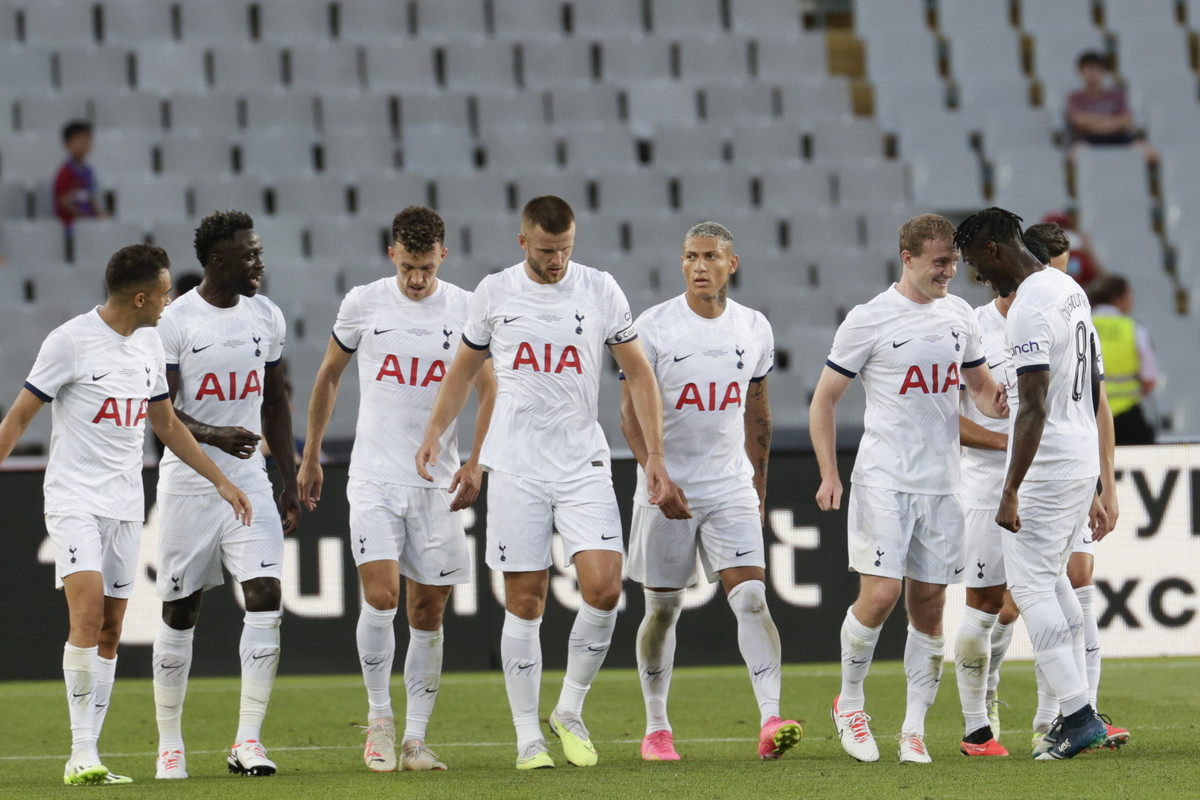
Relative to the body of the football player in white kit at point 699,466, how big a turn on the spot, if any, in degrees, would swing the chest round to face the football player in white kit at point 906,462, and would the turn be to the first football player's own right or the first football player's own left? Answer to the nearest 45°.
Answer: approximately 90° to the first football player's own left

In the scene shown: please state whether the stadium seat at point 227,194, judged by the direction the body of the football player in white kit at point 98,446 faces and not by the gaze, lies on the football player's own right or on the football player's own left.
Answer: on the football player's own left

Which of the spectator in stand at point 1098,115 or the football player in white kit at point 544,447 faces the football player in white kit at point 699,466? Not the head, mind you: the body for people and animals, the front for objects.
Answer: the spectator in stand

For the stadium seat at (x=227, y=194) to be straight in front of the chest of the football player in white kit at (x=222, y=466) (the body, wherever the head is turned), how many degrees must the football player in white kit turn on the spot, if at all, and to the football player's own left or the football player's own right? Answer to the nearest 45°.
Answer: approximately 180°

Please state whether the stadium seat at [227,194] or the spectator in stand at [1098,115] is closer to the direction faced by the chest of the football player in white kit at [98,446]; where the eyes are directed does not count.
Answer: the spectator in stand

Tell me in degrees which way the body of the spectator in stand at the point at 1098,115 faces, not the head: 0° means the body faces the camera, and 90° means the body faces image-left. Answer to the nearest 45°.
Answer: approximately 0°

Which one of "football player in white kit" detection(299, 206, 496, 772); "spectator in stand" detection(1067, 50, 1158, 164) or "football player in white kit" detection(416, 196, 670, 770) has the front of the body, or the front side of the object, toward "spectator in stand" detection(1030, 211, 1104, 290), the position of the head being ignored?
"spectator in stand" detection(1067, 50, 1158, 164)

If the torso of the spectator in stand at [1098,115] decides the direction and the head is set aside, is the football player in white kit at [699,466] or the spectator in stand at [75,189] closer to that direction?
the football player in white kit

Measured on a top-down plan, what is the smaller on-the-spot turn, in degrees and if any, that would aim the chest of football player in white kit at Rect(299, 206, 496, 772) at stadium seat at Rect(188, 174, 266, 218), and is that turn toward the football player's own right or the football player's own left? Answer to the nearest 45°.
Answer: approximately 180°

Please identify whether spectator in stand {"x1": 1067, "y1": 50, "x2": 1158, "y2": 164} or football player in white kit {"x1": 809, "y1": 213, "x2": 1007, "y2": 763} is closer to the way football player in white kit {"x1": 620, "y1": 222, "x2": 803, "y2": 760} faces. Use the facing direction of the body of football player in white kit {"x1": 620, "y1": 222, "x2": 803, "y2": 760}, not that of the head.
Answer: the football player in white kit

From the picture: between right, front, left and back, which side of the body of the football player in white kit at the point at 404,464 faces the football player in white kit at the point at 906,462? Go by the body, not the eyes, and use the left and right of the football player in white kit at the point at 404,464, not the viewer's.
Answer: left

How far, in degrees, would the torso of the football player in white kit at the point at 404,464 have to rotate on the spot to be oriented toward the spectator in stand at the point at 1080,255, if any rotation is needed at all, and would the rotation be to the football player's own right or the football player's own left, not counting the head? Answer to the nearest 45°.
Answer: approximately 135° to the football player's own left

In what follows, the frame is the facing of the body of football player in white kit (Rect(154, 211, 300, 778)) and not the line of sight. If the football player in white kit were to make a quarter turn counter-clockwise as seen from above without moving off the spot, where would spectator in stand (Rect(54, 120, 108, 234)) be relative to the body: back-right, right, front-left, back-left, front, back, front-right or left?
left

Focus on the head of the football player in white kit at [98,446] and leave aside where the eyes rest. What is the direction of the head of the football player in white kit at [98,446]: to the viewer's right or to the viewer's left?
to the viewer's right
